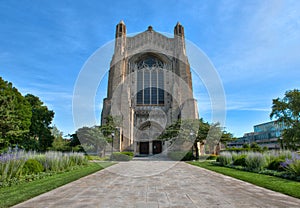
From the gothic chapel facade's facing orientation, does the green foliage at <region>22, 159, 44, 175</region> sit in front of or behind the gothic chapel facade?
in front

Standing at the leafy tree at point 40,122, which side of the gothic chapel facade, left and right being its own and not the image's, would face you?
right

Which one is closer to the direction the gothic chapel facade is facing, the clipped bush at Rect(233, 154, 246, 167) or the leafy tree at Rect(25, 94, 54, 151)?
the clipped bush

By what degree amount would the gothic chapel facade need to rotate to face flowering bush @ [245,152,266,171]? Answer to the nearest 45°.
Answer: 0° — it already faces it

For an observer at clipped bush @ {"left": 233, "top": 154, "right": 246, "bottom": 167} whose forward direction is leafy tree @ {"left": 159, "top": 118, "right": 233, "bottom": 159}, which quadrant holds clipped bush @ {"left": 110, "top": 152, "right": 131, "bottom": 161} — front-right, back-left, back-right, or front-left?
front-left

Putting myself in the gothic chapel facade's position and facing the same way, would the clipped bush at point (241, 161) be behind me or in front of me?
in front

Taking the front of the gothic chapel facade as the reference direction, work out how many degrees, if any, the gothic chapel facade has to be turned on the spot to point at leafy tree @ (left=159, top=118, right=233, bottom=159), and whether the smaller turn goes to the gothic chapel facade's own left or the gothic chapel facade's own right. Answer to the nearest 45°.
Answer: approximately 45° to the gothic chapel facade's own left

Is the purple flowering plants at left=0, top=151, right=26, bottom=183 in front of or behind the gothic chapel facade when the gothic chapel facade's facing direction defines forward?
in front

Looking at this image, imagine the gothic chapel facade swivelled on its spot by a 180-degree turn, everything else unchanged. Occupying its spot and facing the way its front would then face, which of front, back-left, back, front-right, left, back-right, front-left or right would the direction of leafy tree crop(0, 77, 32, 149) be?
back-left
